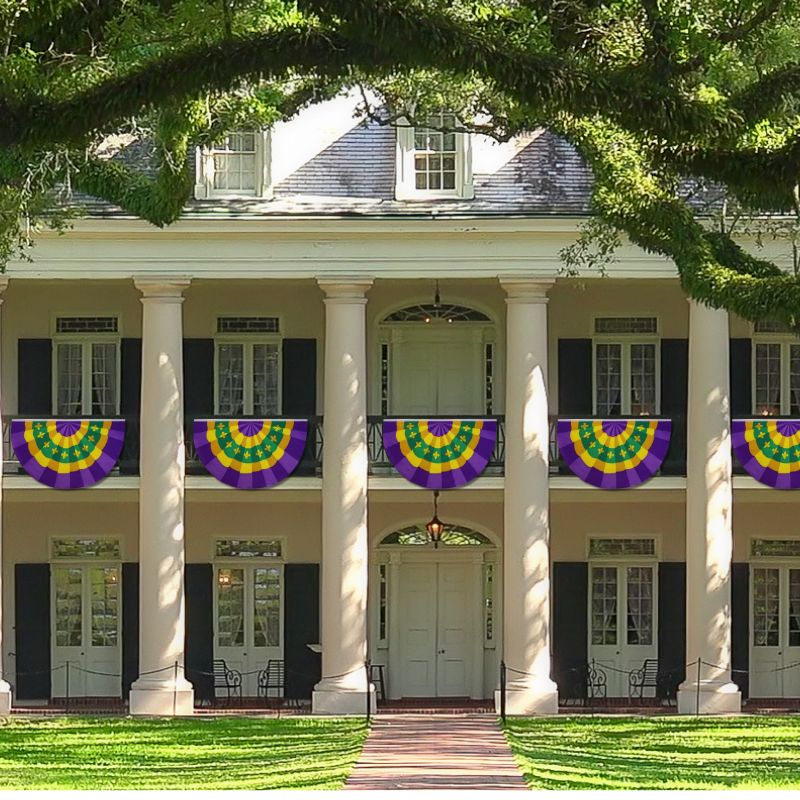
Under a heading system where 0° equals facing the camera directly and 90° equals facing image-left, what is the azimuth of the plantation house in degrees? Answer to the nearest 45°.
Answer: approximately 0°

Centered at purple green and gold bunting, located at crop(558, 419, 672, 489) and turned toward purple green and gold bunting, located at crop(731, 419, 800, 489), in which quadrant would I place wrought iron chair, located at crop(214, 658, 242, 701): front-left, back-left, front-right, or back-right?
back-left
